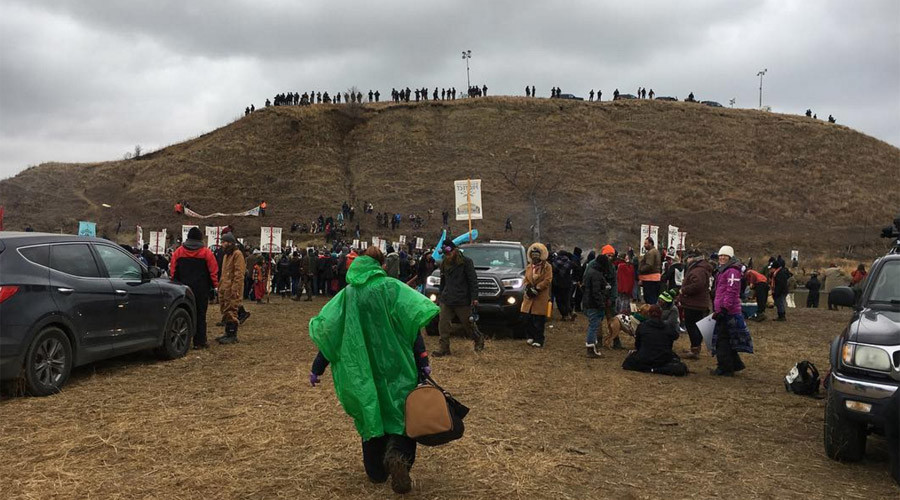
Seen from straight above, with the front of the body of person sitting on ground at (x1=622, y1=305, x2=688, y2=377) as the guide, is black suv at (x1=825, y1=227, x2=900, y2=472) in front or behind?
behind

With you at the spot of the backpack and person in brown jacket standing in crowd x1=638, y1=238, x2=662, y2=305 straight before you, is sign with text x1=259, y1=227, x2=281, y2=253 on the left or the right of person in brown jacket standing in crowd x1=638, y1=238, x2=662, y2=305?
left

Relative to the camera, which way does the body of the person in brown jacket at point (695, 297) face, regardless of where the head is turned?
to the viewer's left

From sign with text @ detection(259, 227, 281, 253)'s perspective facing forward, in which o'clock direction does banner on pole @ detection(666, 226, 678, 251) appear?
The banner on pole is roughly at 9 o'clock from the sign with text.

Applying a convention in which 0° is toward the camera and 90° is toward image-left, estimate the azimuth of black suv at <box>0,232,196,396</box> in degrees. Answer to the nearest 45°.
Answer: approximately 225°

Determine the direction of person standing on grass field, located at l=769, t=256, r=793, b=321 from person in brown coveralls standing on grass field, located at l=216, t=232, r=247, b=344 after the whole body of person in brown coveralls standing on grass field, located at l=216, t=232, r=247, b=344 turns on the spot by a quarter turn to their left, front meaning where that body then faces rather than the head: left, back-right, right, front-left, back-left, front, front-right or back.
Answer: front-left

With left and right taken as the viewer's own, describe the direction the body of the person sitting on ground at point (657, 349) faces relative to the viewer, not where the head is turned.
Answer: facing away from the viewer

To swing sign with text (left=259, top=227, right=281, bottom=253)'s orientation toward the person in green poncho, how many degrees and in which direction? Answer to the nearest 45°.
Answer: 0° — it already faces them

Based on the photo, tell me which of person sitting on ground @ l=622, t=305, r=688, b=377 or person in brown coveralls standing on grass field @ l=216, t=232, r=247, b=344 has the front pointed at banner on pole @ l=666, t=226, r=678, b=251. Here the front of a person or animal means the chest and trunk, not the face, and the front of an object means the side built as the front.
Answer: the person sitting on ground

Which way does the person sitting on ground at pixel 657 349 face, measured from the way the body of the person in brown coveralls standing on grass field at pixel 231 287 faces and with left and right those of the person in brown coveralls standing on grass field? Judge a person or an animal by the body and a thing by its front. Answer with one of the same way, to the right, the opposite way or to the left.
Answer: the opposite way

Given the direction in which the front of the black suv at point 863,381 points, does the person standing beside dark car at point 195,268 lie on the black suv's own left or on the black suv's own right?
on the black suv's own right

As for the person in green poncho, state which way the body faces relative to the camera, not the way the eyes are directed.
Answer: away from the camera
